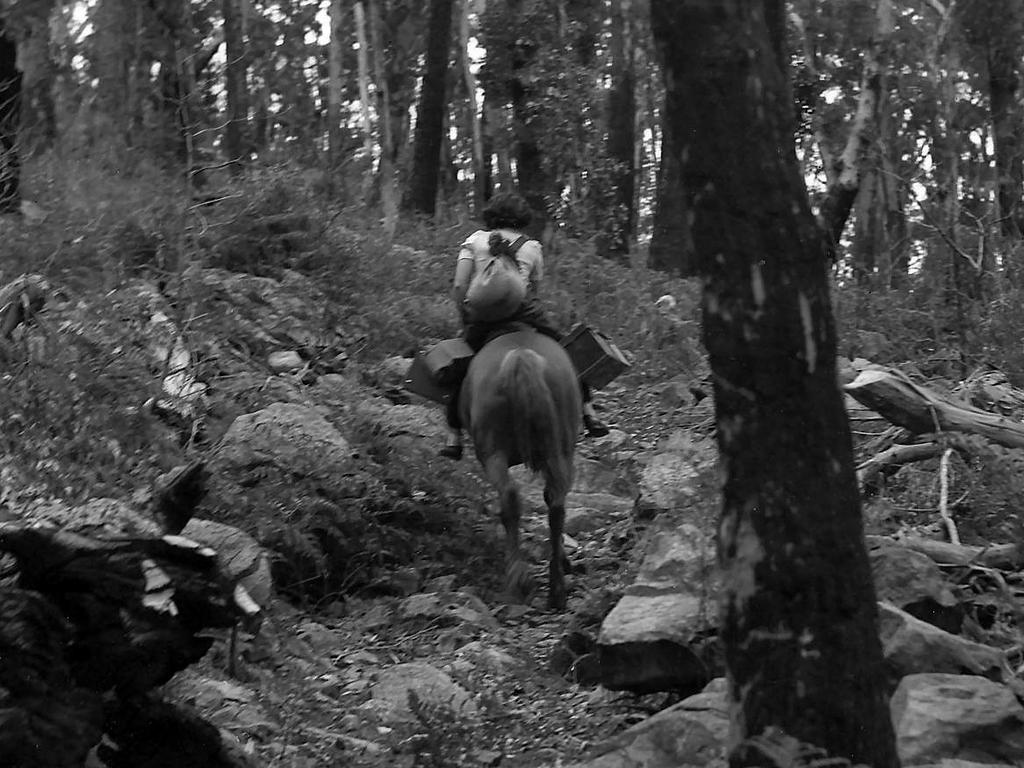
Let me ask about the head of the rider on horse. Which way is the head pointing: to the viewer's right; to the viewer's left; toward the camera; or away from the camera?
away from the camera

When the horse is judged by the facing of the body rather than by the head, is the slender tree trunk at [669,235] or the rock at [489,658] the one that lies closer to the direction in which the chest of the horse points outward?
the slender tree trunk

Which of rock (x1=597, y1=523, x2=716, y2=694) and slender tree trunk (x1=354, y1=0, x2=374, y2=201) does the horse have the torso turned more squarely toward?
the slender tree trunk

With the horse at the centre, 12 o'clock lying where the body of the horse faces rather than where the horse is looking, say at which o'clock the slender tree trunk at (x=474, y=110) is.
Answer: The slender tree trunk is roughly at 12 o'clock from the horse.

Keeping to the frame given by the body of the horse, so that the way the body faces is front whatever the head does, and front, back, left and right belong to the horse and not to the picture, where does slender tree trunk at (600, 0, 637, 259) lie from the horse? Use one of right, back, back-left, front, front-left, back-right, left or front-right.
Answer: front

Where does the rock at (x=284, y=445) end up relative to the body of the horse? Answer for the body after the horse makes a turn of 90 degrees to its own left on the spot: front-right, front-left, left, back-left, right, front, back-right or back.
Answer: front

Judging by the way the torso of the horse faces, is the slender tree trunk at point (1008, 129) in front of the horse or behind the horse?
in front

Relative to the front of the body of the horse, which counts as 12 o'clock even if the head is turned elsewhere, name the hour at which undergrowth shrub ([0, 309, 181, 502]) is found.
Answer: The undergrowth shrub is roughly at 8 o'clock from the horse.

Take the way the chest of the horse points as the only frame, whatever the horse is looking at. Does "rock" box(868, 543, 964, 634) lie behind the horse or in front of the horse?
behind

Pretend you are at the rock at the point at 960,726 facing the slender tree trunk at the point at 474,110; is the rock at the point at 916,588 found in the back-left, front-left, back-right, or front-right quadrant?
front-right

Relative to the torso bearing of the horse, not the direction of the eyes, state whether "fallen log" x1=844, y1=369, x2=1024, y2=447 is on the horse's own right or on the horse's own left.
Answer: on the horse's own right

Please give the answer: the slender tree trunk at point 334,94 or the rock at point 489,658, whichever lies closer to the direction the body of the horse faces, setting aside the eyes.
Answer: the slender tree trunk

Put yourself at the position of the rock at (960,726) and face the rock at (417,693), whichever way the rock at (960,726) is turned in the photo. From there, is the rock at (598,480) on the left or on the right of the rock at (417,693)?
right

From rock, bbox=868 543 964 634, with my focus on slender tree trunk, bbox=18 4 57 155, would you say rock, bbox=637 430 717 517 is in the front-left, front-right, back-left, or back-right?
front-right

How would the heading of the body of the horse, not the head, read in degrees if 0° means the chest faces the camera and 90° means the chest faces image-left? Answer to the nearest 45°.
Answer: approximately 180°

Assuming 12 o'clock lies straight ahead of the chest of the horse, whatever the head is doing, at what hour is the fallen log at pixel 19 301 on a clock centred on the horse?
The fallen log is roughly at 9 o'clock from the horse.

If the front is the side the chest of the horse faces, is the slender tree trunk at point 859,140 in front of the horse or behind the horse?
in front

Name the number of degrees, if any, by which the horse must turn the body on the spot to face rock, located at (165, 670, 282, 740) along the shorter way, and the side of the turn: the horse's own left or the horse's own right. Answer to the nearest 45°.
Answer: approximately 135° to the horse's own left
